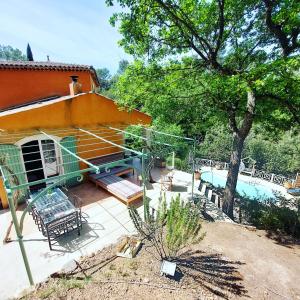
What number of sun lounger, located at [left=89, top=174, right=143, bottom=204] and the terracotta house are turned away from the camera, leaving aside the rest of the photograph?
0

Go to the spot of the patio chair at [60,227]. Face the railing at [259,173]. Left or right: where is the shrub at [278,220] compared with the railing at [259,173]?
right

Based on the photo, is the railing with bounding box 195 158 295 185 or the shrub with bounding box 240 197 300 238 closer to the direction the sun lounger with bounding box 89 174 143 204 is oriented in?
the shrub

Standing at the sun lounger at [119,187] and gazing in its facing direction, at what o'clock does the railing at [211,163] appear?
The railing is roughly at 9 o'clock from the sun lounger.

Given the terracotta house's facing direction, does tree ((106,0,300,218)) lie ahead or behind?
ahead

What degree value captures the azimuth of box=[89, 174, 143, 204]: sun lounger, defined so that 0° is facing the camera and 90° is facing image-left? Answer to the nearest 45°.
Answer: approximately 315°

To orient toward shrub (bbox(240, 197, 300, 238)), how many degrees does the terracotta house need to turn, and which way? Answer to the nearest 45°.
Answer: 0° — it already faces it

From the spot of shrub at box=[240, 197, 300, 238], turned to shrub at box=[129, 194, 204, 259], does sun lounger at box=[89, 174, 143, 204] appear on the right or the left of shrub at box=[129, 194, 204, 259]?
right

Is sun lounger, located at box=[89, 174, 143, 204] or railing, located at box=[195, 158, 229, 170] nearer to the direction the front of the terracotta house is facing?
the sun lounger

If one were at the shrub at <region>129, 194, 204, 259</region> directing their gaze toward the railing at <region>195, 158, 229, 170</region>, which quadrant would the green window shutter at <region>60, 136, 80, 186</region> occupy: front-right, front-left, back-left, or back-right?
front-left

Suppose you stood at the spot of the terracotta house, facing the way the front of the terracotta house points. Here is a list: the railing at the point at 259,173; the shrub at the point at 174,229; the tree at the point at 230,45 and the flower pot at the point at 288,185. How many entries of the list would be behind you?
0

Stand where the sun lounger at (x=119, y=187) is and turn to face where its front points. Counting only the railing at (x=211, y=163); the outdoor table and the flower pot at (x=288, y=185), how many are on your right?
1

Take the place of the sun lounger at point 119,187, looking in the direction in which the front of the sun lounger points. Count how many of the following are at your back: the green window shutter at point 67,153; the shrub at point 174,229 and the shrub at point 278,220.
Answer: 1

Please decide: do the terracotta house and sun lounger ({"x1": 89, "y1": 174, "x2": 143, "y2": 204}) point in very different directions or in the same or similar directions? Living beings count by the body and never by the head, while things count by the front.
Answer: same or similar directions

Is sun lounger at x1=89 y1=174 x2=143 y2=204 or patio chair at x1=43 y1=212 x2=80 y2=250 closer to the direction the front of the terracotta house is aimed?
the sun lounger

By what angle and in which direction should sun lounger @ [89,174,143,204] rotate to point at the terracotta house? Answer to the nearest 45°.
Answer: approximately 180°

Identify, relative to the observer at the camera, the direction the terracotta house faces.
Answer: facing the viewer and to the right of the viewer

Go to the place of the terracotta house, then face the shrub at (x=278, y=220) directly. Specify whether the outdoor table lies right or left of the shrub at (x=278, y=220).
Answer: right

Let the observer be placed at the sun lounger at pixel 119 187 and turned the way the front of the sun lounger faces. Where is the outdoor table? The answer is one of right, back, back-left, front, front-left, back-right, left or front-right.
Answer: right

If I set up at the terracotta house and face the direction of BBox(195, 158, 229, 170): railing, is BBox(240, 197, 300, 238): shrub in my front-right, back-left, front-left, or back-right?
front-right
